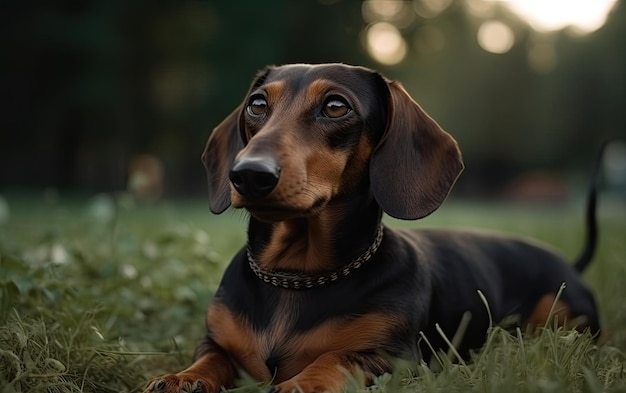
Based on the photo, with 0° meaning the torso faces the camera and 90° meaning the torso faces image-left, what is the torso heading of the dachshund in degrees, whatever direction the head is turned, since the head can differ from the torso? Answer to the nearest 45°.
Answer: approximately 45°
